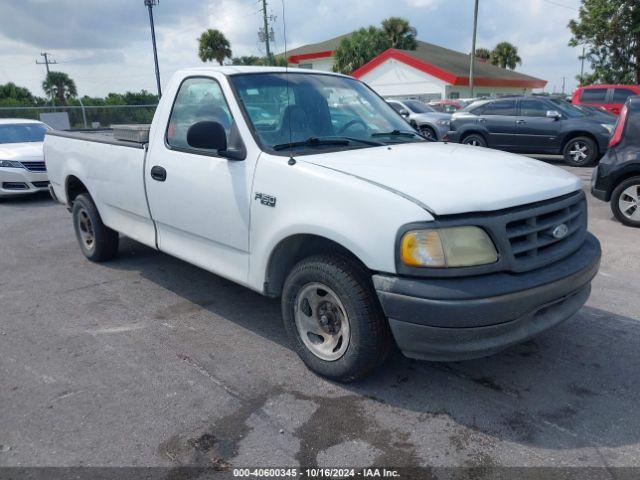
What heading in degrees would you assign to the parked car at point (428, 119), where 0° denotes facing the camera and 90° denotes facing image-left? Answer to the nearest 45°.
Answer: approximately 315°

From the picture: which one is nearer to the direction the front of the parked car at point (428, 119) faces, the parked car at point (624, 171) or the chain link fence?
the parked car

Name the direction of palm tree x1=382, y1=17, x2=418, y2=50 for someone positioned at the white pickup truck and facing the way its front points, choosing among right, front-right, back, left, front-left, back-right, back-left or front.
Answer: back-left

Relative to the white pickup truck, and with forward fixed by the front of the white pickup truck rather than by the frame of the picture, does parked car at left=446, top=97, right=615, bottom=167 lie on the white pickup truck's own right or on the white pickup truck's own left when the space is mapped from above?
on the white pickup truck's own left

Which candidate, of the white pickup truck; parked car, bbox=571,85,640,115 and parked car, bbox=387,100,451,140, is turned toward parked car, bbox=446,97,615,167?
parked car, bbox=387,100,451,140

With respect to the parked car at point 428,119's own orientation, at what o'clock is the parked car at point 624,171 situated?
the parked car at point 624,171 is roughly at 1 o'clock from the parked car at point 428,119.

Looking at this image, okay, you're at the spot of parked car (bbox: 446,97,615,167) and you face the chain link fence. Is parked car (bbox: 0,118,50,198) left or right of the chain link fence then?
left
